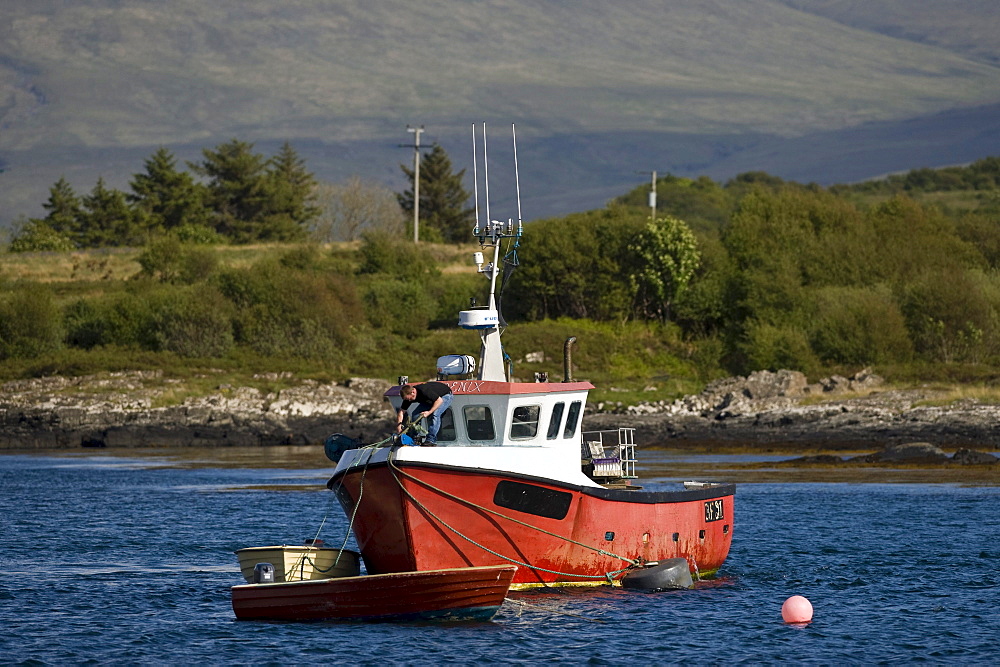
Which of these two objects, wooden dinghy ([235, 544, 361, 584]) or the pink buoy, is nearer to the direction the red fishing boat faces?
the wooden dinghy

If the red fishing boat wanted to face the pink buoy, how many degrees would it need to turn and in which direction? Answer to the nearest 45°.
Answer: approximately 135° to its left

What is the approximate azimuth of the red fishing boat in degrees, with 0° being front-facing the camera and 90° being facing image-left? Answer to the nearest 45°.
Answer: approximately 45°
